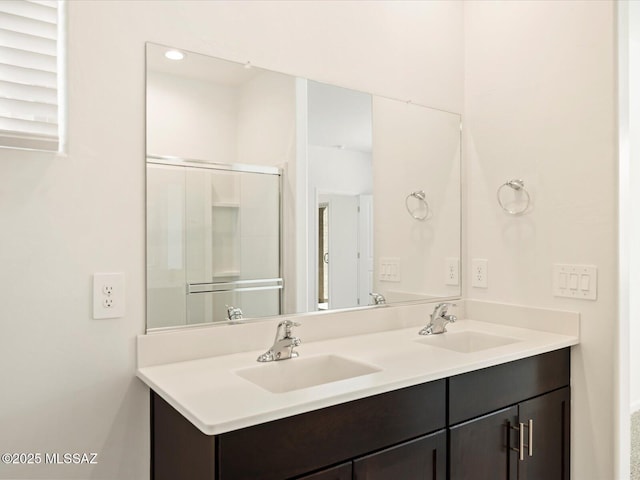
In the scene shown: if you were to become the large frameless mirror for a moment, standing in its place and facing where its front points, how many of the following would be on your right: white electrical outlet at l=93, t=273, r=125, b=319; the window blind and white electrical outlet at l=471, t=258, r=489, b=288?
2

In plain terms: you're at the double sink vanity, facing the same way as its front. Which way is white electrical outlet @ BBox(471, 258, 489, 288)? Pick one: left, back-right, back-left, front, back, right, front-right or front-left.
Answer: left

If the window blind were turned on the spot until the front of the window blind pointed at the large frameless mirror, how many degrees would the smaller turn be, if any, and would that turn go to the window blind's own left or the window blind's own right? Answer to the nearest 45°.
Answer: approximately 45° to the window blind's own left

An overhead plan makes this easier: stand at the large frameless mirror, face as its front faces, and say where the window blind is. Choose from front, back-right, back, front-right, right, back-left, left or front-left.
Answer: right

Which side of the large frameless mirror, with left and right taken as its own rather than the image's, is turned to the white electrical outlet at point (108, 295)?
right

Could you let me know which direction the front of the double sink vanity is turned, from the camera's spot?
facing the viewer and to the right of the viewer

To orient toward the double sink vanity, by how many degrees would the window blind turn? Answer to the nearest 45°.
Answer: approximately 45° to its left

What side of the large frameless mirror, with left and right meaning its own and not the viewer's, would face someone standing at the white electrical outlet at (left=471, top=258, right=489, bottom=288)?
left
